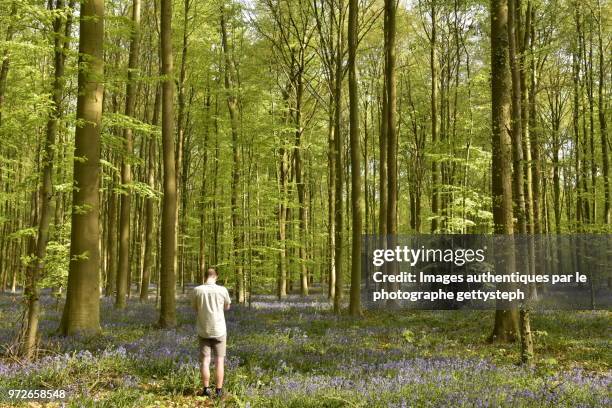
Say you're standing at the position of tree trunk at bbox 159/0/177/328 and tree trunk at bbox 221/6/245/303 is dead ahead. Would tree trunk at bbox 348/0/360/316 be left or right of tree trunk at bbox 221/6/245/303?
right

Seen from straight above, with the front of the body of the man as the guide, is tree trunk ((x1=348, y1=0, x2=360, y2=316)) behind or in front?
in front

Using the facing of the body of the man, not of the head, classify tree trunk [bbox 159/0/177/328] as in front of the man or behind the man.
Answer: in front

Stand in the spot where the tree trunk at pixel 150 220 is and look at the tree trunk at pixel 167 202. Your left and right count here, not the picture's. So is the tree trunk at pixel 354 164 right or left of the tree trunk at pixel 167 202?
left

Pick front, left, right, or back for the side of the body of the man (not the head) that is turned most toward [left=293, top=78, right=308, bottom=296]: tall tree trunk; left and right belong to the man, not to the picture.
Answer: front

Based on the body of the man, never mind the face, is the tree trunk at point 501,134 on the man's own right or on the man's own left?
on the man's own right

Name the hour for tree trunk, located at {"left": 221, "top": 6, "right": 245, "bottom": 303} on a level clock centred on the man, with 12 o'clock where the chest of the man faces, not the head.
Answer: The tree trunk is roughly at 12 o'clock from the man.

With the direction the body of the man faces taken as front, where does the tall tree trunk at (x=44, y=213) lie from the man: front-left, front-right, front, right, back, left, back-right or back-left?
front-left

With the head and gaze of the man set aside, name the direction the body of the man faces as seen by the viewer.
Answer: away from the camera

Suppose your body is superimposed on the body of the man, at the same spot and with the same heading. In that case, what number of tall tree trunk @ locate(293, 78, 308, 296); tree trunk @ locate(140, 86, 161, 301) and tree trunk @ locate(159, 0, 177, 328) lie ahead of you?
3

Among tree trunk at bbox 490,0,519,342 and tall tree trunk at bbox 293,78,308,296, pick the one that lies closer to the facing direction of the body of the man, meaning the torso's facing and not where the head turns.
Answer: the tall tree trunk
